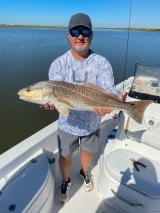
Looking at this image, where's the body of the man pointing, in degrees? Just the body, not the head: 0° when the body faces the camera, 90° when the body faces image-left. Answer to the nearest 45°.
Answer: approximately 0°
